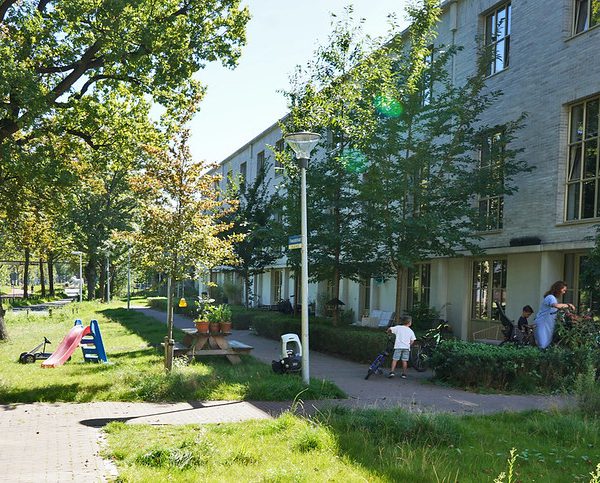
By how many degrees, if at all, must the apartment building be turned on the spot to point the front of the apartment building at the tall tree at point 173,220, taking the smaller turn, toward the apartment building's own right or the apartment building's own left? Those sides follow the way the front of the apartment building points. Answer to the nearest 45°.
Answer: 0° — it already faces it

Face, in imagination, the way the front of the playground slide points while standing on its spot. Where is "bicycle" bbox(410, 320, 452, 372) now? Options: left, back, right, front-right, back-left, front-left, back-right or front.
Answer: back-left

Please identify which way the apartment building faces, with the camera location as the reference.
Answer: facing the viewer and to the left of the viewer

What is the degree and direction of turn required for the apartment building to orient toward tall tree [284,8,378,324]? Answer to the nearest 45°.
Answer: approximately 45° to its right
